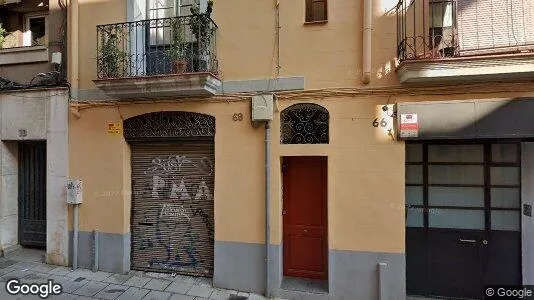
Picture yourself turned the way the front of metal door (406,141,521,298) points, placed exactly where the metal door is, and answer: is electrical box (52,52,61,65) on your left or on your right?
on your right

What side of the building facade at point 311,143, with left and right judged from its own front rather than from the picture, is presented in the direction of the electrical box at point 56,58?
right

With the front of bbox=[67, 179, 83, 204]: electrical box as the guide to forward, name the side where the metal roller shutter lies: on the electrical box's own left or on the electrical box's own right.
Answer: on the electrical box's own left

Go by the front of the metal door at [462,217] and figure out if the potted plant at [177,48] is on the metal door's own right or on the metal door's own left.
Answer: on the metal door's own right

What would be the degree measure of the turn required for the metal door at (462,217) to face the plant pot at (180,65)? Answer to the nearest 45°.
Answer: approximately 45° to its right

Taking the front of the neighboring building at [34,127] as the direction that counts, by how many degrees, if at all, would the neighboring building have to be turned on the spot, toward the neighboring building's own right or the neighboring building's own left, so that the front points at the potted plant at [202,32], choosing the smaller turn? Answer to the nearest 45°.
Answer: approximately 45° to the neighboring building's own left

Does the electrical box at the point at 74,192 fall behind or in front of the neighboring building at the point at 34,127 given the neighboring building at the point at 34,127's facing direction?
in front

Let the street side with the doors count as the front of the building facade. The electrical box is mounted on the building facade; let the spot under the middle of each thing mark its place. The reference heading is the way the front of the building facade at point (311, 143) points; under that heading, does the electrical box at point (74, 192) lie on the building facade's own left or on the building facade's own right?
on the building facade's own right

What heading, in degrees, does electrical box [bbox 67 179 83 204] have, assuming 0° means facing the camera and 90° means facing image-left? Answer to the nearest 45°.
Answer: approximately 0°
